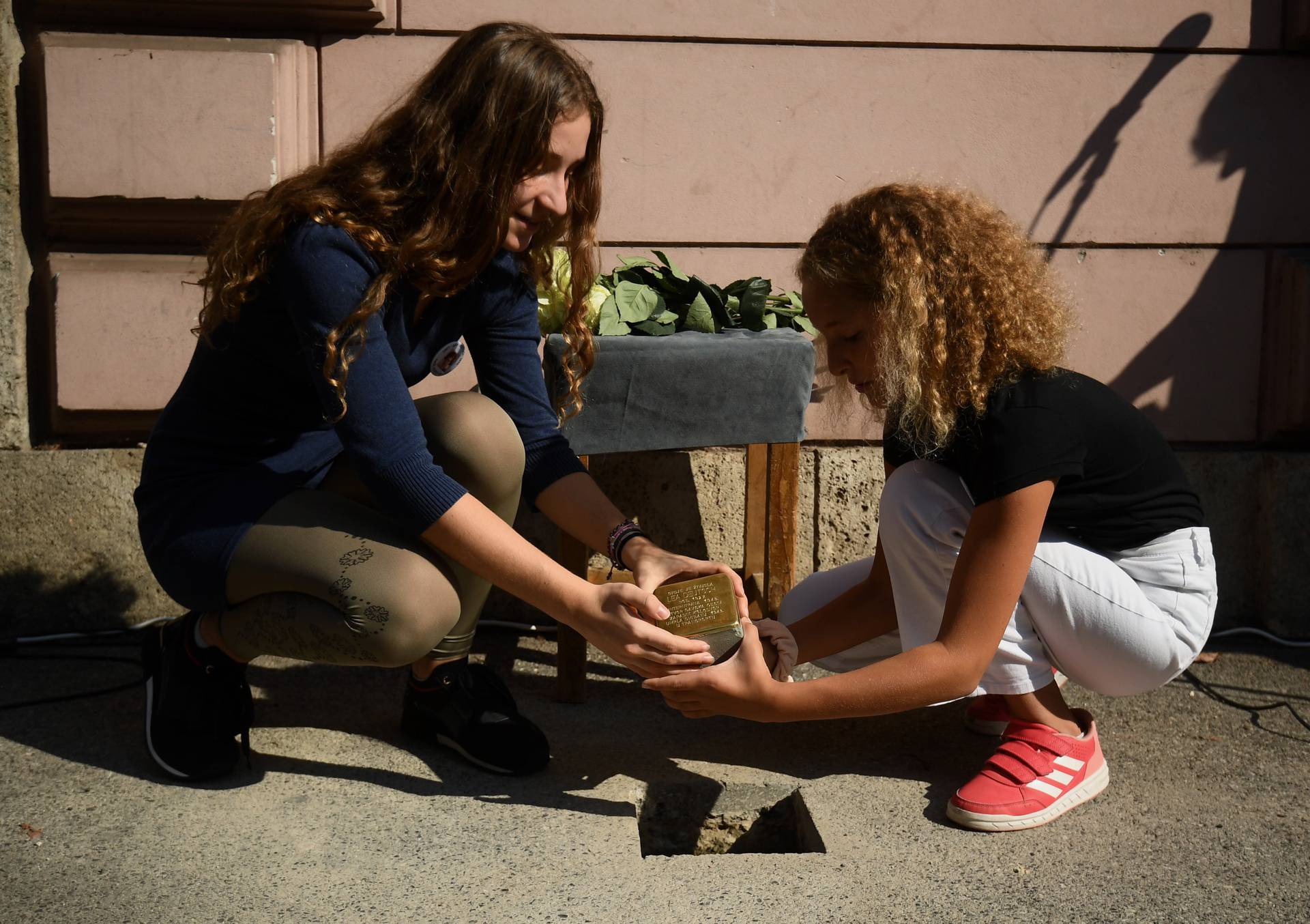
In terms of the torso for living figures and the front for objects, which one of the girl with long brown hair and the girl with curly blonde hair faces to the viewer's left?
the girl with curly blonde hair

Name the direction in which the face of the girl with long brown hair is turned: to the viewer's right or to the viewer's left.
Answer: to the viewer's right

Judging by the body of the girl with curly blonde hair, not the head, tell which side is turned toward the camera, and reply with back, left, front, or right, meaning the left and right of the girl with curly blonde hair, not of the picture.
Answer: left

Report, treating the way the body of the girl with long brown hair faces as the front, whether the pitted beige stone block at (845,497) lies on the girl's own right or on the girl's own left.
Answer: on the girl's own left

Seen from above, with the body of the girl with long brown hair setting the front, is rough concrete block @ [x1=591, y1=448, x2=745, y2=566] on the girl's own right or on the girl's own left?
on the girl's own left

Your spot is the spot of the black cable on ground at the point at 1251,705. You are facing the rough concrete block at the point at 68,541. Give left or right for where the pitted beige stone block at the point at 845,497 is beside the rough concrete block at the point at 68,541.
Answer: right

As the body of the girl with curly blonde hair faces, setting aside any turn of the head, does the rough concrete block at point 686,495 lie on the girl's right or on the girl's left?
on the girl's right

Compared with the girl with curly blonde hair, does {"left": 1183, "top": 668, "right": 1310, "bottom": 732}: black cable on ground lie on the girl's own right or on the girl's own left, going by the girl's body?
on the girl's own right

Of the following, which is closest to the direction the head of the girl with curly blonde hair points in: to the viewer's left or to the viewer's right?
to the viewer's left

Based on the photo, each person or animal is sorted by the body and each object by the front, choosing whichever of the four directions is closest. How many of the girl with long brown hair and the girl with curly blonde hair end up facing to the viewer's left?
1

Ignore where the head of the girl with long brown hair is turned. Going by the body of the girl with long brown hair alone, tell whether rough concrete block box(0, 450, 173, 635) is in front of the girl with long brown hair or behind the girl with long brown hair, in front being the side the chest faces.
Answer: behind
